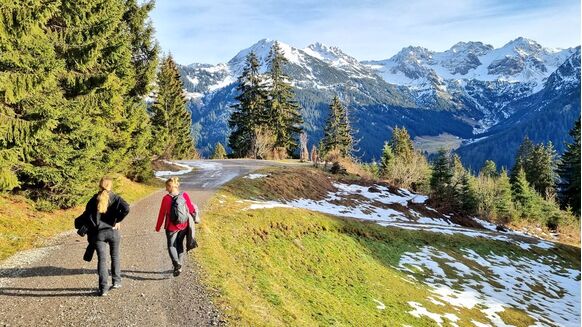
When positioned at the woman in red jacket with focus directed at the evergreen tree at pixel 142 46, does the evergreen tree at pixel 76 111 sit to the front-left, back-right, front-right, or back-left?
front-left

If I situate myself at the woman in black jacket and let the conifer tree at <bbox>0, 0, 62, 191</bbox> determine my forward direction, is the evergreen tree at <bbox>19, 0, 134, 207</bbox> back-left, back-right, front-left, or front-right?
front-right

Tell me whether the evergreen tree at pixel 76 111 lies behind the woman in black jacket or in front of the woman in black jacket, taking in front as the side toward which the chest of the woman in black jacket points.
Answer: in front

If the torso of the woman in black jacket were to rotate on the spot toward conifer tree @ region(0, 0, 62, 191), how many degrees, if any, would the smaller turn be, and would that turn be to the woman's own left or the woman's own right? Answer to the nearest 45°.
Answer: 0° — they already face it

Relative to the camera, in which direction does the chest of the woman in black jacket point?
away from the camera

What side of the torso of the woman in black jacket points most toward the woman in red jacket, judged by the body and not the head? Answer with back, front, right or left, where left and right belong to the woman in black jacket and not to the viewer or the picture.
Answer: right

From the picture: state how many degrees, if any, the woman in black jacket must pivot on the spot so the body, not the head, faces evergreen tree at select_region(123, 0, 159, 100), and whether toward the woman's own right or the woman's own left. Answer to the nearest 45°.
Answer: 0° — they already face it

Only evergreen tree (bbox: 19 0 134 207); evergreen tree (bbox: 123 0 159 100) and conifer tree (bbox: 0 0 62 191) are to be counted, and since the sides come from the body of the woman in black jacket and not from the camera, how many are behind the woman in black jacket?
0
